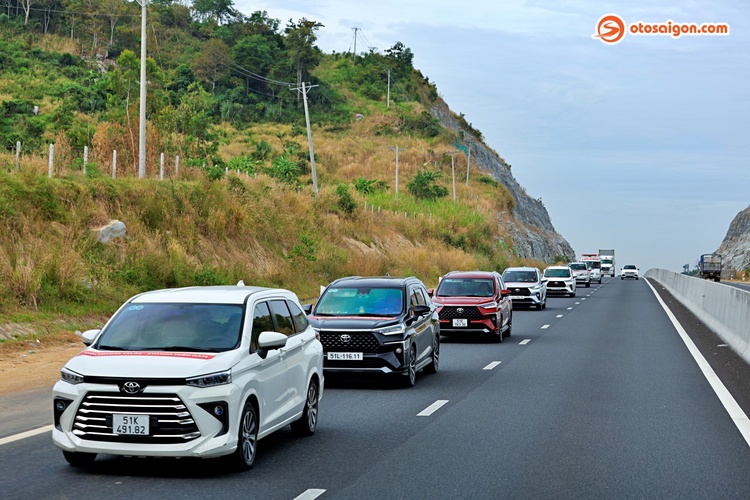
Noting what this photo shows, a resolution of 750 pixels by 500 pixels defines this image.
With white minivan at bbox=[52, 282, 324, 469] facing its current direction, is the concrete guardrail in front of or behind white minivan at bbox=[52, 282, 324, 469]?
behind

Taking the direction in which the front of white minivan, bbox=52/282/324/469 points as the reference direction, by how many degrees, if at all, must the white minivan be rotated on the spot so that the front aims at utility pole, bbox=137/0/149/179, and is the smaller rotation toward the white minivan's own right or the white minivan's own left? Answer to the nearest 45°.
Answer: approximately 135° to the white minivan's own right

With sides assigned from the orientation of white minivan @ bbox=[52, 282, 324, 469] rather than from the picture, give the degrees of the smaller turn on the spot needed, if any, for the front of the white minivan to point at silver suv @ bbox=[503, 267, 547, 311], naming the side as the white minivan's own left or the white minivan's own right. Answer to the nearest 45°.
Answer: approximately 180°

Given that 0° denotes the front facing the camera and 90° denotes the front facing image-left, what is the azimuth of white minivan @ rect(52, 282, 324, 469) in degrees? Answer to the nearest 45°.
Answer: approximately 45°

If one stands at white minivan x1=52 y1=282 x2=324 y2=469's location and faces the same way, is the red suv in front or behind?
behind

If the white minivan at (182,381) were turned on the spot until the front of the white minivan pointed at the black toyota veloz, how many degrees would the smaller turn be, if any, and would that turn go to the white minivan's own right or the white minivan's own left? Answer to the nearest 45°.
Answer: approximately 180°
